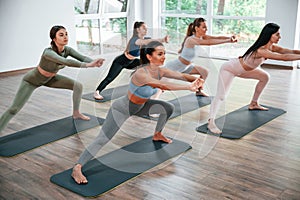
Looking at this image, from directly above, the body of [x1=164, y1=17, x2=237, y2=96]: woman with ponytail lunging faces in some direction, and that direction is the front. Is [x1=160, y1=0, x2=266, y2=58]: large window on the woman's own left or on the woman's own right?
on the woman's own left

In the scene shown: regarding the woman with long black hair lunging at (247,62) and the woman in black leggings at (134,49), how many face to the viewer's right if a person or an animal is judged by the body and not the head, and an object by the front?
2

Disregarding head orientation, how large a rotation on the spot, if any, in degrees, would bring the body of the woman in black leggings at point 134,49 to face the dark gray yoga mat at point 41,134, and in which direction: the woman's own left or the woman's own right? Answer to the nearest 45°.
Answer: approximately 180°

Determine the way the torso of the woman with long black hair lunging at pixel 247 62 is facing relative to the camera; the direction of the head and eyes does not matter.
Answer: to the viewer's right

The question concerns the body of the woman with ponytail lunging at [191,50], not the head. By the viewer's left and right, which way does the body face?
facing to the right of the viewer

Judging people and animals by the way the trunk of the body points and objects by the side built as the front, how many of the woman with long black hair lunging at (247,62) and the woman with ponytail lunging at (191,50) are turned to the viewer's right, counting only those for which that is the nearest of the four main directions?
2

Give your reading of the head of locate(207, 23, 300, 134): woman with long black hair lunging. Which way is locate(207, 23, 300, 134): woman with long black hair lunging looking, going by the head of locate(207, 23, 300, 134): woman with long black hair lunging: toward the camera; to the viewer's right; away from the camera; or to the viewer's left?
to the viewer's right

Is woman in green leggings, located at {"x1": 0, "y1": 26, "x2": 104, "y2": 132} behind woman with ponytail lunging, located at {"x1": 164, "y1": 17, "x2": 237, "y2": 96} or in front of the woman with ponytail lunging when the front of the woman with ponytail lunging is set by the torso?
behind

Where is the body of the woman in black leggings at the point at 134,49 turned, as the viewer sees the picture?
to the viewer's right

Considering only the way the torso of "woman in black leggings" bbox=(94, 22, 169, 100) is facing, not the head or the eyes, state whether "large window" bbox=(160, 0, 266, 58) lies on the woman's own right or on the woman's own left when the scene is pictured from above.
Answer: on the woman's own left
